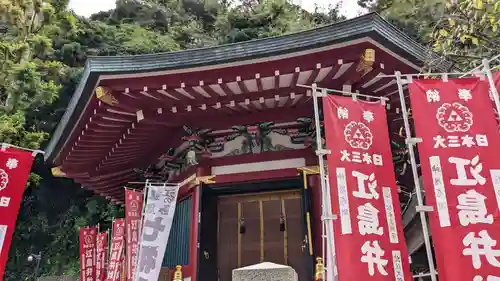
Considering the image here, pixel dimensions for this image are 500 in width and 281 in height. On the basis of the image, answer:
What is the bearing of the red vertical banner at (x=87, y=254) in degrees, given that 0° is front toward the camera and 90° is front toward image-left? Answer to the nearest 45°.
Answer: approximately 0°

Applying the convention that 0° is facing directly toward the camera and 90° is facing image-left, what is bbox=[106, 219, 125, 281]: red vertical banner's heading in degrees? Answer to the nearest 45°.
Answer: approximately 0°

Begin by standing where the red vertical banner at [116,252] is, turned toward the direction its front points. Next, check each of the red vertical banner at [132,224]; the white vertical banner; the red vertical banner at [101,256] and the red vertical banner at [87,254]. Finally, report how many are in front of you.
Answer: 2

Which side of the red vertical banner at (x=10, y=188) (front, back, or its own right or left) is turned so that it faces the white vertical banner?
left

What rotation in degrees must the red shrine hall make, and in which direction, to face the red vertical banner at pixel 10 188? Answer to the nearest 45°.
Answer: approximately 90° to its right
